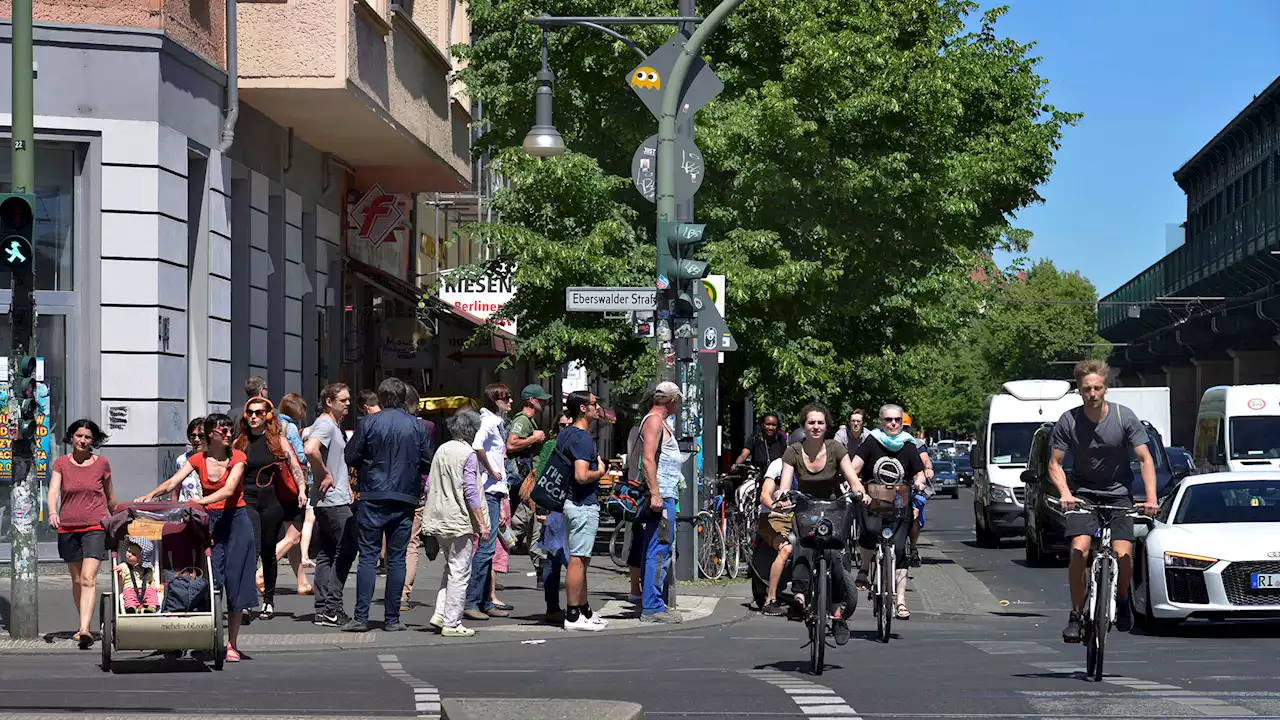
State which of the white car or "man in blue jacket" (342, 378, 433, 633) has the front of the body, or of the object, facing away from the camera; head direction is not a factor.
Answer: the man in blue jacket

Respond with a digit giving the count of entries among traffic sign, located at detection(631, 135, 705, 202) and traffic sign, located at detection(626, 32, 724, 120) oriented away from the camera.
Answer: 2

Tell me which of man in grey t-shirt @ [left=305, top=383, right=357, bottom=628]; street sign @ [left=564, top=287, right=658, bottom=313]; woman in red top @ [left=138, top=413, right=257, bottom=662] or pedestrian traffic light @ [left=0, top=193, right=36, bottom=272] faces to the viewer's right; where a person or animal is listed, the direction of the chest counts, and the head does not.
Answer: the man in grey t-shirt

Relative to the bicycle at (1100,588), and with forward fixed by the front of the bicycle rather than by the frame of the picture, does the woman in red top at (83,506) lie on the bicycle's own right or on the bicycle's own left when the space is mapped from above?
on the bicycle's own right

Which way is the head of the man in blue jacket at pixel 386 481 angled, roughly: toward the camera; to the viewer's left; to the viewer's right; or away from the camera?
away from the camera

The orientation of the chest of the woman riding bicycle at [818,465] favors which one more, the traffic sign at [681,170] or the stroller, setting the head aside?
the stroller

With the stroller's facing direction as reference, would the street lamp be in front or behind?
behind

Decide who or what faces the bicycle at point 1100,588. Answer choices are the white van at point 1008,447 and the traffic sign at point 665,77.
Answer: the white van

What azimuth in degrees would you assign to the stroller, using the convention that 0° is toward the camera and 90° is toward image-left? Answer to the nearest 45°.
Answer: approximately 0°
